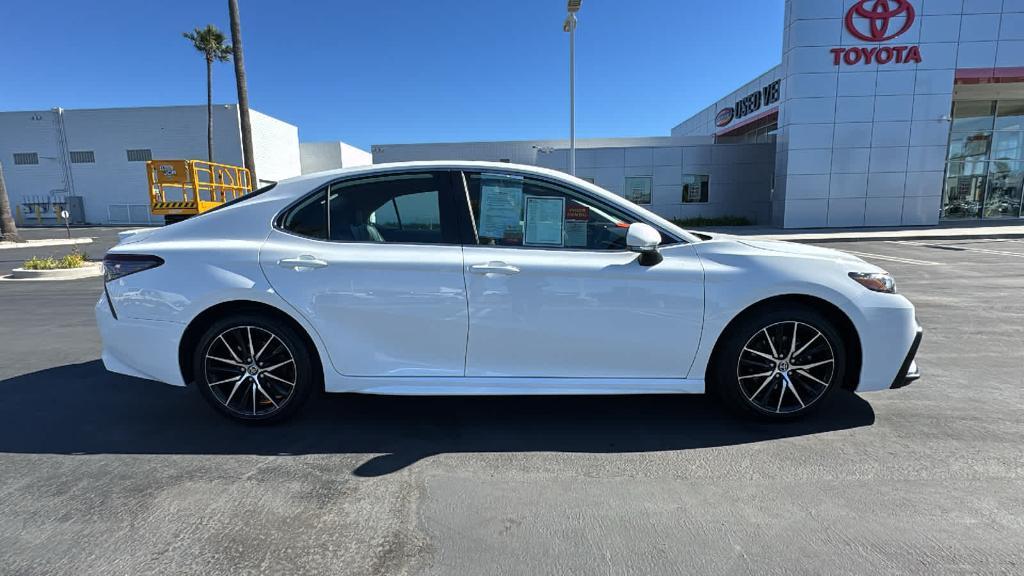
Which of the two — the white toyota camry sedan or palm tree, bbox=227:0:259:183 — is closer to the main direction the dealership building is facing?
the white toyota camry sedan

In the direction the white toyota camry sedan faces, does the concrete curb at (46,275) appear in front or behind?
behind

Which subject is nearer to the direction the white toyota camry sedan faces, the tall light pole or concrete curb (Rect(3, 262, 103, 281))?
the tall light pole

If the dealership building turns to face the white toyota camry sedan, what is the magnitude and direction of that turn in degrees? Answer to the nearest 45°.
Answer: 0° — it already faces it

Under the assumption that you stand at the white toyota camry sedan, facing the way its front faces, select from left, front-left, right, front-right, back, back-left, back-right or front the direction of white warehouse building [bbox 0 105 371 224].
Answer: back-left

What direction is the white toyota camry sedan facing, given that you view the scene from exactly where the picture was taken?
facing to the right of the viewer

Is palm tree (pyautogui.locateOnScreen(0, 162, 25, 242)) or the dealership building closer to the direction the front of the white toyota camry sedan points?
the dealership building

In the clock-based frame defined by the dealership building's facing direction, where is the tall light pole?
The tall light pole is roughly at 2 o'clock from the dealership building.

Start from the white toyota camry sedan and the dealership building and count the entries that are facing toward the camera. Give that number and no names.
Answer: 1

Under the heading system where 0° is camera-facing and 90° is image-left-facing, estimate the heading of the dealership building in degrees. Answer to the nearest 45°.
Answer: approximately 0°

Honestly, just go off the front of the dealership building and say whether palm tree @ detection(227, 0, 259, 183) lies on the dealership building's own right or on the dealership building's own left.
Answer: on the dealership building's own right

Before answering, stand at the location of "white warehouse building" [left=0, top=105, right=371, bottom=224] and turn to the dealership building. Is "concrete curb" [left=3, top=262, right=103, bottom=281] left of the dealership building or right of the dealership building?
right

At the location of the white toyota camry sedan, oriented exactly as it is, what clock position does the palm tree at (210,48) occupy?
The palm tree is roughly at 8 o'clock from the white toyota camry sedan.

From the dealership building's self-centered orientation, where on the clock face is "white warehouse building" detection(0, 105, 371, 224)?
The white warehouse building is roughly at 3 o'clock from the dealership building.

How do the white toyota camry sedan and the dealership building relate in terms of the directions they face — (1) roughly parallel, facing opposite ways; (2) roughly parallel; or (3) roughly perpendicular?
roughly perpendicular
